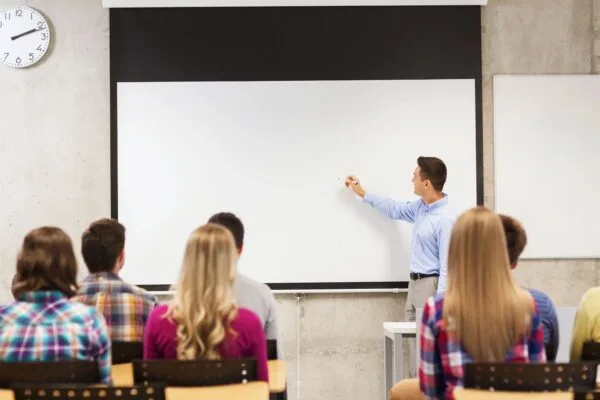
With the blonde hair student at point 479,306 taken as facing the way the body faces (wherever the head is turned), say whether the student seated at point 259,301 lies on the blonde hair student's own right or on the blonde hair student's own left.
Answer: on the blonde hair student's own left

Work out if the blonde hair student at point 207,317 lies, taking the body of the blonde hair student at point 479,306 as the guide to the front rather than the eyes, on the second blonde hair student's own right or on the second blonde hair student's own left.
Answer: on the second blonde hair student's own left

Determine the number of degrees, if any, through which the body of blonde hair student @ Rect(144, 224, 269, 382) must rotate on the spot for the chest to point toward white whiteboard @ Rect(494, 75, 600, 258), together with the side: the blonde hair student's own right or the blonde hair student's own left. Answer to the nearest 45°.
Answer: approximately 45° to the blonde hair student's own right

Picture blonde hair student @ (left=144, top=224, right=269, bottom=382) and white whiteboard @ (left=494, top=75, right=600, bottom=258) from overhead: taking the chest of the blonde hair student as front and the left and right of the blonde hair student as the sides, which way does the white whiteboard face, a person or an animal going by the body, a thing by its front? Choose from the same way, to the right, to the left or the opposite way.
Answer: the opposite way

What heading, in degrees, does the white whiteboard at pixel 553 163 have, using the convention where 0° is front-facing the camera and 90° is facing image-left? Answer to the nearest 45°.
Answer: approximately 0°

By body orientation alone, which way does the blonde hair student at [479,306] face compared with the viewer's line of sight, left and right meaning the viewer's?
facing away from the viewer

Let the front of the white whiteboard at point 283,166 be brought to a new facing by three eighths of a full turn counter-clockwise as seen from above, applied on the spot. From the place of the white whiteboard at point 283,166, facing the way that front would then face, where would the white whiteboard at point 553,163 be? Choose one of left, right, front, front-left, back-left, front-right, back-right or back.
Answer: front-right

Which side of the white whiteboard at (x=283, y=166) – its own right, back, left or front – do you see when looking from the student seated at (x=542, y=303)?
front

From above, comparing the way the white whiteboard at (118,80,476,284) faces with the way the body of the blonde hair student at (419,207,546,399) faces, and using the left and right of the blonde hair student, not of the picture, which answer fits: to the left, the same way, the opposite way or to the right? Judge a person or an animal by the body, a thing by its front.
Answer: the opposite way

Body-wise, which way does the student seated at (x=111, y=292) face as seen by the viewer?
away from the camera

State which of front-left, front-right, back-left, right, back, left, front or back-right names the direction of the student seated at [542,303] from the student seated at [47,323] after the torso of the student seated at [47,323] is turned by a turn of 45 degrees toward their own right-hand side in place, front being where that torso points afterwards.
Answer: front-right

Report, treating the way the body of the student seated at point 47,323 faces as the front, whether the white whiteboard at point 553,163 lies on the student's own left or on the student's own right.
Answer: on the student's own right

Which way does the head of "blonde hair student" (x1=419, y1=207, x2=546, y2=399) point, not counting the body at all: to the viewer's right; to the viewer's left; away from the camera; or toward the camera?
away from the camera

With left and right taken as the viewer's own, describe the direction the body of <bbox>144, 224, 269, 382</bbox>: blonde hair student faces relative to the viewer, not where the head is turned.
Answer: facing away from the viewer

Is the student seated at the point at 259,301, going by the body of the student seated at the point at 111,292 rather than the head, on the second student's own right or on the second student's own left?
on the second student's own right

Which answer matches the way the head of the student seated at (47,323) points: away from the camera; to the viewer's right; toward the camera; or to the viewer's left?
away from the camera

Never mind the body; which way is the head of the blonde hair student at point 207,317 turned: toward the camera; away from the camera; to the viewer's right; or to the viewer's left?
away from the camera
